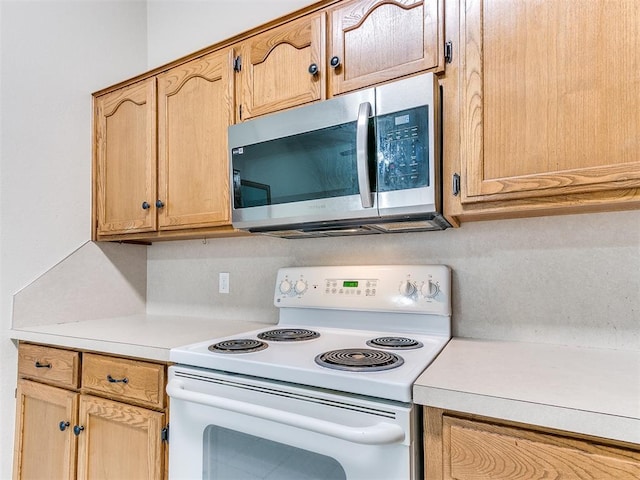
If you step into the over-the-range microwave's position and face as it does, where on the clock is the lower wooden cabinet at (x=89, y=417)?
The lower wooden cabinet is roughly at 2 o'clock from the over-the-range microwave.

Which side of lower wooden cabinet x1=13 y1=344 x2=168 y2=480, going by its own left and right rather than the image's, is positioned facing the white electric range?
left

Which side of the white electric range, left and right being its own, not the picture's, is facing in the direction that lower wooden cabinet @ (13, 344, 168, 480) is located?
right

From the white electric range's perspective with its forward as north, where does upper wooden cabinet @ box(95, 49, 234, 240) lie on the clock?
The upper wooden cabinet is roughly at 3 o'clock from the white electric range.

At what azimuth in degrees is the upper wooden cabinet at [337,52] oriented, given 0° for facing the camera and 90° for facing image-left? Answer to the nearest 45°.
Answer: approximately 45°

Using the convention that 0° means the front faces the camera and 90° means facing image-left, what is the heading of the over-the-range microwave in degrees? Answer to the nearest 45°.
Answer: approximately 45°

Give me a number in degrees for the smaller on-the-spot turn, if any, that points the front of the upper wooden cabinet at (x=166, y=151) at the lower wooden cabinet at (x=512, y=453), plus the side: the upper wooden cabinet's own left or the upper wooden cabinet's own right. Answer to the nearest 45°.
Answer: approximately 90° to the upper wooden cabinet's own left

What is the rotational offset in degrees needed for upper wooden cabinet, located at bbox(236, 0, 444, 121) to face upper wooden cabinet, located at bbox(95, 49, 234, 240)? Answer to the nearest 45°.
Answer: approximately 90° to its right
